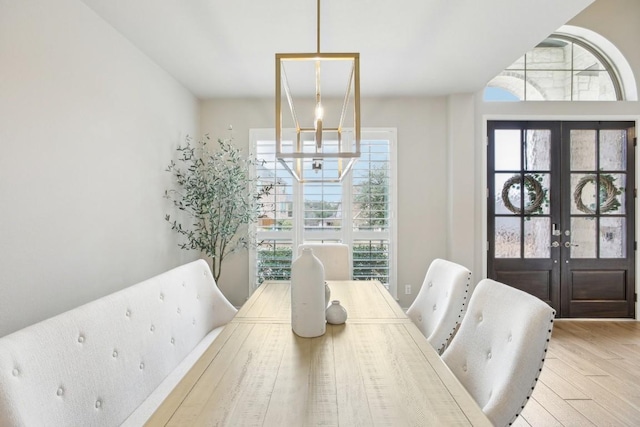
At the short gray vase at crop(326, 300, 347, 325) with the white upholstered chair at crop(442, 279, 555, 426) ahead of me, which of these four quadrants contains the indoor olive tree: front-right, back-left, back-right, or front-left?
back-left

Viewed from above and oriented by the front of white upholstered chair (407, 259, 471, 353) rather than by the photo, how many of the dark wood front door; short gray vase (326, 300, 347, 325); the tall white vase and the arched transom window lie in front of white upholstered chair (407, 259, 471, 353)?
2

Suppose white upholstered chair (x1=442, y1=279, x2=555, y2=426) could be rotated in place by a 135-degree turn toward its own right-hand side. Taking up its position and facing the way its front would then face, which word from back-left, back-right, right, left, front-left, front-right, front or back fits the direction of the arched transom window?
front

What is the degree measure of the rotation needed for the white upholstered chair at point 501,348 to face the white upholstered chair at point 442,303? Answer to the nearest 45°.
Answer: approximately 90° to its right

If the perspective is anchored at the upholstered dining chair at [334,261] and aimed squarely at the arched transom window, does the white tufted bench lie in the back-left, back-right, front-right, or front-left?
back-right

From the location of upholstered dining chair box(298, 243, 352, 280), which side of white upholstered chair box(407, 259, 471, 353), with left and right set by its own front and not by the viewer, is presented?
right

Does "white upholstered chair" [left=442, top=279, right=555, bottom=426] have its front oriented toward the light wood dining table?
yes

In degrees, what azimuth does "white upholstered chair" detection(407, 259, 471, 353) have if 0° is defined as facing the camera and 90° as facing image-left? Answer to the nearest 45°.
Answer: approximately 45°

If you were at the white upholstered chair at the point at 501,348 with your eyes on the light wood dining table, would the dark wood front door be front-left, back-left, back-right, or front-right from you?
back-right

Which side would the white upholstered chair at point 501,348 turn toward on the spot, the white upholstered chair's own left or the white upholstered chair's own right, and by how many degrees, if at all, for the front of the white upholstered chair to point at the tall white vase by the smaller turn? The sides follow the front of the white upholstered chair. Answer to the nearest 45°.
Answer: approximately 45° to the white upholstered chair's own right
